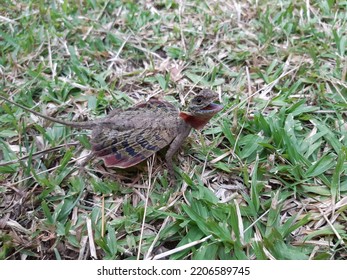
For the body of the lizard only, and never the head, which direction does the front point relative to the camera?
to the viewer's right
